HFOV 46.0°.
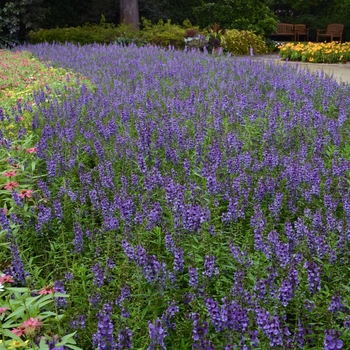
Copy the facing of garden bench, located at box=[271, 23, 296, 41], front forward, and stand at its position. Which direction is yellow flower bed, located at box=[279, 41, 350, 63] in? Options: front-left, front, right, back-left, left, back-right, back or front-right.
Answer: front-left

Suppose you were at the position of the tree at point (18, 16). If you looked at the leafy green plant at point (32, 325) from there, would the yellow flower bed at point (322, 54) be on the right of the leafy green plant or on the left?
left

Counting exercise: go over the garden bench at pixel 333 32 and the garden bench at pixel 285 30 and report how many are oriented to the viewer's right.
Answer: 0

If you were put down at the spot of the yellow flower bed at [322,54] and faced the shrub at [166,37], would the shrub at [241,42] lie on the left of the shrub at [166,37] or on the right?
right

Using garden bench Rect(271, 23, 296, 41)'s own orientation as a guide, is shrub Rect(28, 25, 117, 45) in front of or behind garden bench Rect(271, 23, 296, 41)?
in front

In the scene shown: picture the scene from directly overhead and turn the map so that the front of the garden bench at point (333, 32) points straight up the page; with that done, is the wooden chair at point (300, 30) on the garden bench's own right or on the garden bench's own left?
on the garden bench's own right

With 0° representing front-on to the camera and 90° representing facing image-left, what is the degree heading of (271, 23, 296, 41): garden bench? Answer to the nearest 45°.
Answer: approximately 45°

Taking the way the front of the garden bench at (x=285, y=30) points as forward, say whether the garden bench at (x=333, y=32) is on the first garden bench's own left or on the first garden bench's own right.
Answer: on the first garden bench's own left

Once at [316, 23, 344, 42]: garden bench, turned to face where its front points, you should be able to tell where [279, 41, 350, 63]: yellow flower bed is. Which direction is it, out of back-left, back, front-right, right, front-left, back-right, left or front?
front-left
